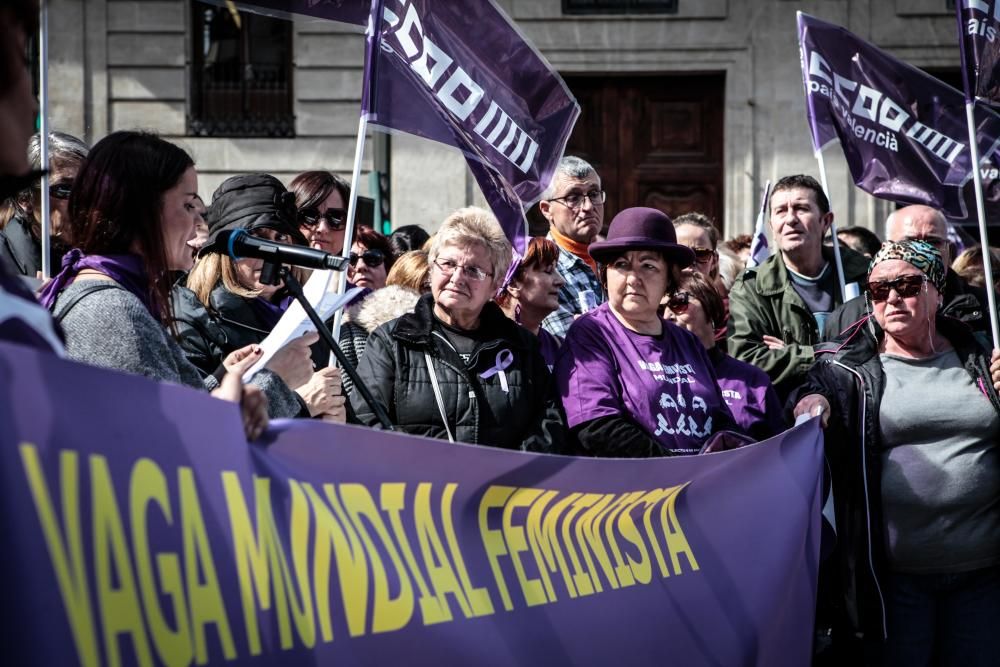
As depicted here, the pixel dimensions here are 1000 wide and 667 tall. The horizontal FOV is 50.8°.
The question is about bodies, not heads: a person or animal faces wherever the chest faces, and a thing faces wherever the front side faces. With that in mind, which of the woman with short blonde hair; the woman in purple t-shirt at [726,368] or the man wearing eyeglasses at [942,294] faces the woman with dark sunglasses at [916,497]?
the man wearing eyeglasses

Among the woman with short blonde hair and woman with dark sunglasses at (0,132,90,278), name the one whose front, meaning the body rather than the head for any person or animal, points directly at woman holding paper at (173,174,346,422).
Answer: the woman with dark sunglasses

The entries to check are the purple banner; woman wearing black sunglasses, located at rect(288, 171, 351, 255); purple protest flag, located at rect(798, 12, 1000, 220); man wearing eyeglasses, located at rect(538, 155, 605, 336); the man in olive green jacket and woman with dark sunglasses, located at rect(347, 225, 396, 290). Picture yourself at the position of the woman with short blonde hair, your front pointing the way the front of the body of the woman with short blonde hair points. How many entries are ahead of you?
1

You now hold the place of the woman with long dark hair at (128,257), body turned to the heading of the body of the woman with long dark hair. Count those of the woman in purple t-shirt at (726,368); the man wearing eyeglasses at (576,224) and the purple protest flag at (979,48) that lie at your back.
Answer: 0

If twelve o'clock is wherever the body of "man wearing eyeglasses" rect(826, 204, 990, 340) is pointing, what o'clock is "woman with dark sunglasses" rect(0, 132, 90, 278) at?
The woman with dark sunglasses is roughly at 2 o'clock from the man wearing eyeglasses.

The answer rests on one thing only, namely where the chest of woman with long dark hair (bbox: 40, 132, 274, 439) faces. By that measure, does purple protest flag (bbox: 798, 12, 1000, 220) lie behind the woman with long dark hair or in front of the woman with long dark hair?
in front

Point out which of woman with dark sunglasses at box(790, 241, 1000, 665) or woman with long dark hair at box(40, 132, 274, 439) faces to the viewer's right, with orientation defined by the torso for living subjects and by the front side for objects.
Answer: the woman with long dark hair

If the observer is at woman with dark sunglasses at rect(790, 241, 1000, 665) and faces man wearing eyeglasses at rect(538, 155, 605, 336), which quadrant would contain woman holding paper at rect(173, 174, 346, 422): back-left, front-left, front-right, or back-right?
front-left

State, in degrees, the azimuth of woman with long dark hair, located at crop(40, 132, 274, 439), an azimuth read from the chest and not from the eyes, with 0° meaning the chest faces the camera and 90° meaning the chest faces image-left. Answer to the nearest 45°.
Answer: approximately 270°

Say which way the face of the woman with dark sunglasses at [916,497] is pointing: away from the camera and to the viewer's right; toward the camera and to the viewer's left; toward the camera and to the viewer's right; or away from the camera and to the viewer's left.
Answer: toward the camera and to the viewer's left

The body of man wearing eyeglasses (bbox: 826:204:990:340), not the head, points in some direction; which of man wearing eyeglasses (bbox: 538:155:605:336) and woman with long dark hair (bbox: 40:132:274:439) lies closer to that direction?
the woman with long dark hair

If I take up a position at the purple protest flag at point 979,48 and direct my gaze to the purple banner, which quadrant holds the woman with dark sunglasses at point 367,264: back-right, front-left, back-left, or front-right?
front-right

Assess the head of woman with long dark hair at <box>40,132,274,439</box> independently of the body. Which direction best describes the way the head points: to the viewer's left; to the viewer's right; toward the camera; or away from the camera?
to the viewer's right

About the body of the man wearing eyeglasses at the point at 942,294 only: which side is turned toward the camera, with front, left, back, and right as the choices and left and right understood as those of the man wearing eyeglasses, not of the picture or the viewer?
front
